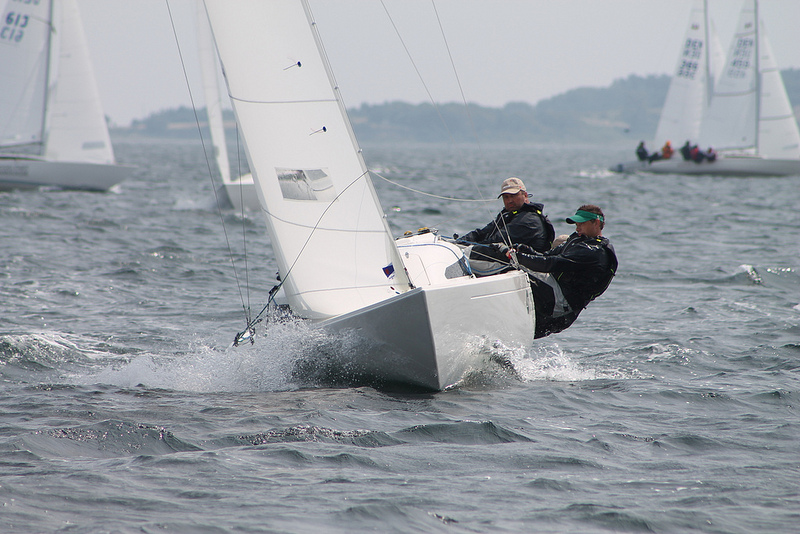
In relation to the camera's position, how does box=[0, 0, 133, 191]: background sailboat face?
facing to the right of the viewer

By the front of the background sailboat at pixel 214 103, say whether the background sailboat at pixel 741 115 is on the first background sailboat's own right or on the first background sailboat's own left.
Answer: on the first background sailboat's own left

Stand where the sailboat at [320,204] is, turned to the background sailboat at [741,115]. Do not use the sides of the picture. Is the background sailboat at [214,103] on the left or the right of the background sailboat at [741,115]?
left

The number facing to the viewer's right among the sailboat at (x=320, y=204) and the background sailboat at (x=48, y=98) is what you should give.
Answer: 1

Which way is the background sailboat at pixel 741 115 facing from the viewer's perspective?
to the viewer's right

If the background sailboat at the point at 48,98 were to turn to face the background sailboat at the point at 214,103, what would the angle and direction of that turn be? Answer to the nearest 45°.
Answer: approximately 45° to its right

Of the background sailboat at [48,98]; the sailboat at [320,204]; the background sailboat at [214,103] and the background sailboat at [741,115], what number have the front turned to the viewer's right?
2

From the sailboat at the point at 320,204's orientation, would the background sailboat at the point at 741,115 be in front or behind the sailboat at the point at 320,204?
behind
